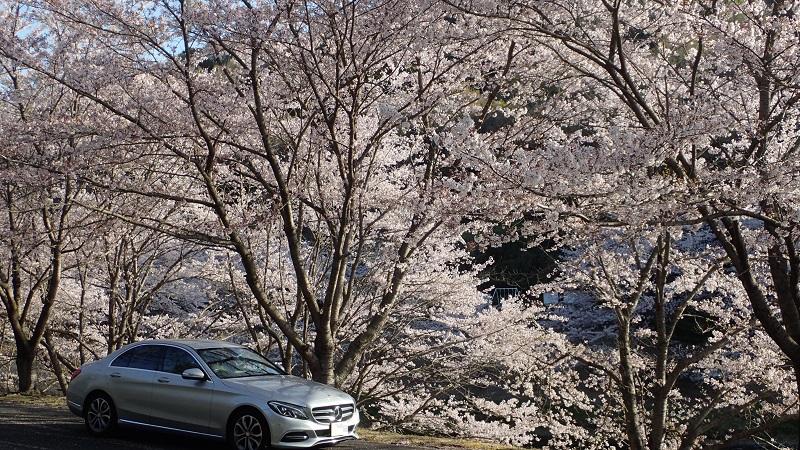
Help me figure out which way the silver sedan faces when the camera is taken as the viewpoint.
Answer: facing the viewer and to the right of the viewer

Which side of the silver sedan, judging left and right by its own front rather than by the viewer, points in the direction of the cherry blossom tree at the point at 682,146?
front
